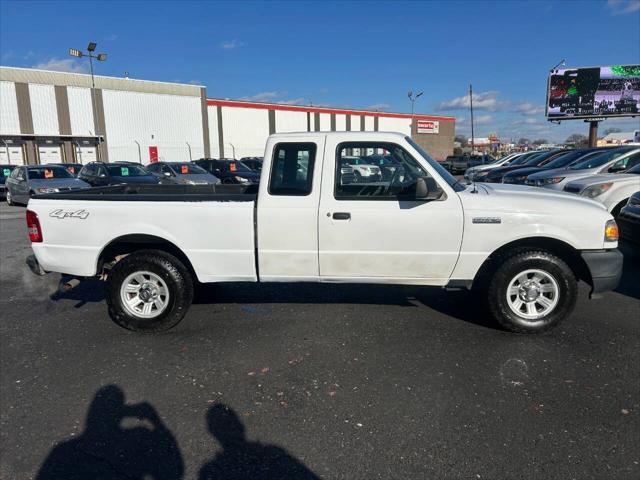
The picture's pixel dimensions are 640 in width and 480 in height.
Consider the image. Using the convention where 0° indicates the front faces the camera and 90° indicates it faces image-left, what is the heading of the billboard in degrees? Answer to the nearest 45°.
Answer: approximately 0°

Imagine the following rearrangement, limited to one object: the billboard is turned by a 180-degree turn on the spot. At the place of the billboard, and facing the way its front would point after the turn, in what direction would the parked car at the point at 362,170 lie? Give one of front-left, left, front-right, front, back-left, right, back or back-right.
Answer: back

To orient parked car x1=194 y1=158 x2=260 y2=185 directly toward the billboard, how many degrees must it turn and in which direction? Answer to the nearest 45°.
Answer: approximately 45° to its left

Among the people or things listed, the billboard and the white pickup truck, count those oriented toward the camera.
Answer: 1

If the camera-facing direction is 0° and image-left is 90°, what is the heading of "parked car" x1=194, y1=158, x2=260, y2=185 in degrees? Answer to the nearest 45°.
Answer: approximately 315°

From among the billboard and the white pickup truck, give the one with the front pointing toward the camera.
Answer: the billboard

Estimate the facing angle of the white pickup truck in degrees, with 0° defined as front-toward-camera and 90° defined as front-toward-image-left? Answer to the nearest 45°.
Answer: approximately 270°

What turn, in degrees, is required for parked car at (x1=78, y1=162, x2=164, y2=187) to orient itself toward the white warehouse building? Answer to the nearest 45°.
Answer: approximately 135° to its left

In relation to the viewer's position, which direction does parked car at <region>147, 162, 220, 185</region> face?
facing the viewer and to the right of the viewer

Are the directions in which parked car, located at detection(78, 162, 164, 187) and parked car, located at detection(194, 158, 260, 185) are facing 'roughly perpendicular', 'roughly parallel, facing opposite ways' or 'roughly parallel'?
roughly parallel
